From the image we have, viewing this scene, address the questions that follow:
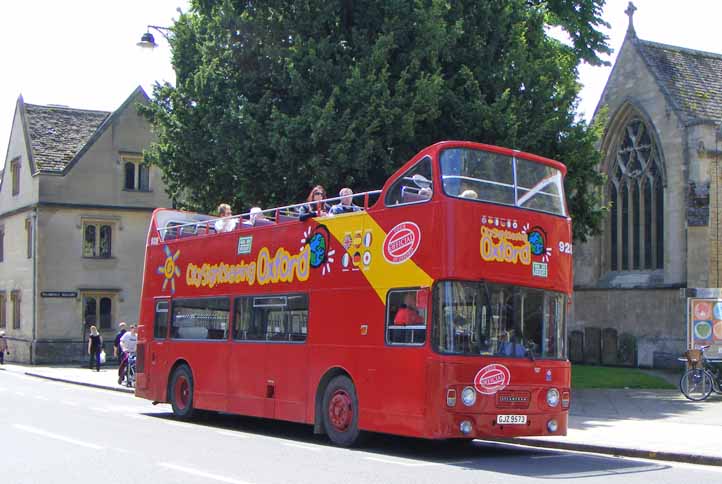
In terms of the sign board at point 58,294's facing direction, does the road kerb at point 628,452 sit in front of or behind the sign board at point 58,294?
in front

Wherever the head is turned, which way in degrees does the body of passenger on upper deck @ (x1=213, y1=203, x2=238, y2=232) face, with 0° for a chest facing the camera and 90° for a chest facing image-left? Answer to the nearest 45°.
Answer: approximately 315°

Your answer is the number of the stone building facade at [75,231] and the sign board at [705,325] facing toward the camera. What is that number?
2

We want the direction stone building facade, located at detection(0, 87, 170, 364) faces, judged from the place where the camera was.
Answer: facing the viewer

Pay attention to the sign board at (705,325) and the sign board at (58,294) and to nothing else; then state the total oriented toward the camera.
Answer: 2

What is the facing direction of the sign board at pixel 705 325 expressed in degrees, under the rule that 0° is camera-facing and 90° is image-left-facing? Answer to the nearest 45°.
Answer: approximately 0°

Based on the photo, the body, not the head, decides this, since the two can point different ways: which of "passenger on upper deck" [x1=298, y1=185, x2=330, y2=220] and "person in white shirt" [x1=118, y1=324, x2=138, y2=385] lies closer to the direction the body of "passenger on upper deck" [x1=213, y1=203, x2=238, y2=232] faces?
the passenger on upper deck

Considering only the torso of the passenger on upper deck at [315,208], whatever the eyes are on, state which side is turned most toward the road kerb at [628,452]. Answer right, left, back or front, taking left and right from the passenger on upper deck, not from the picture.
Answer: front

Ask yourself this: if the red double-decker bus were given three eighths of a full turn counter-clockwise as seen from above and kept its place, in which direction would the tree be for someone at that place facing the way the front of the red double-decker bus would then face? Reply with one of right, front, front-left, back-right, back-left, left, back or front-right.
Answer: front

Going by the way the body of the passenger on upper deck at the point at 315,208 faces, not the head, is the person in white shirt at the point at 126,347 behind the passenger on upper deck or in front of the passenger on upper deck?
behind

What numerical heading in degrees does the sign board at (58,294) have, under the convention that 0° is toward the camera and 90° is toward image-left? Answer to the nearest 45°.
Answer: approximately 0°

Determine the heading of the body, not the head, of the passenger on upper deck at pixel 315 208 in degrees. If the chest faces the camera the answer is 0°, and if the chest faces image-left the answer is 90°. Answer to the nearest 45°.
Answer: approximately 315°

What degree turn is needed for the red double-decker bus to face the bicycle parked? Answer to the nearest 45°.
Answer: approximately 90° to its left

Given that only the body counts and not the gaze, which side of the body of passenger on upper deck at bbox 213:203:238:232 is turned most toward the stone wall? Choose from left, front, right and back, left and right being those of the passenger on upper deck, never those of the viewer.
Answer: left

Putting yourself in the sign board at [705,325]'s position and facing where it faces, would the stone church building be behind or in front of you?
behind

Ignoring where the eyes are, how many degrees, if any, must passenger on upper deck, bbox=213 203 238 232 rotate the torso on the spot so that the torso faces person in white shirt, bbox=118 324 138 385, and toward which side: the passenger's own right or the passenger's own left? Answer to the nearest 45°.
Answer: approximately 135° to the passenger's own left

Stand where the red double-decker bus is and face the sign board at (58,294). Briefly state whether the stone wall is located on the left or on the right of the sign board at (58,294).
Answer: right

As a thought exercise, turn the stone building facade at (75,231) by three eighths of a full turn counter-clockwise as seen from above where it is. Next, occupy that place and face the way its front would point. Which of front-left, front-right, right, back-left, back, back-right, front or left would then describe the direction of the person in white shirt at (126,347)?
back-right
